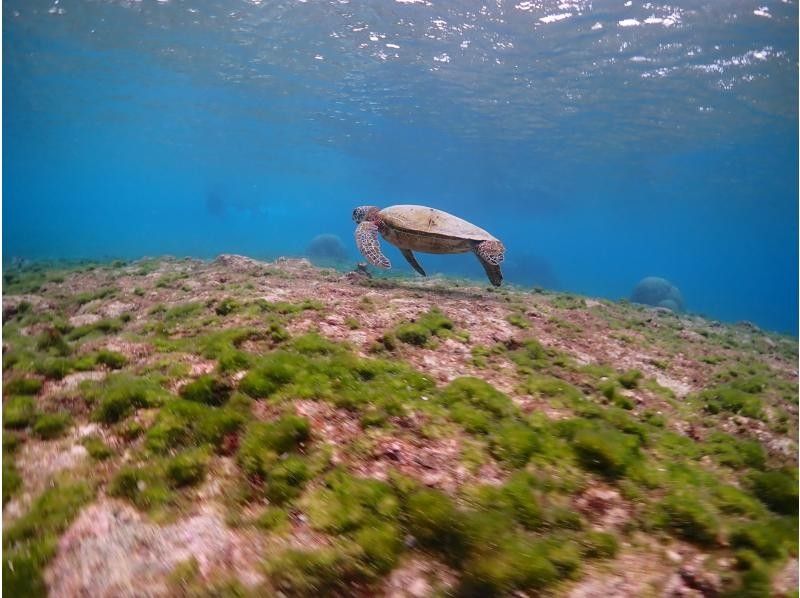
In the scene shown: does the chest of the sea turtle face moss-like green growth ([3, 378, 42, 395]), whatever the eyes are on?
no

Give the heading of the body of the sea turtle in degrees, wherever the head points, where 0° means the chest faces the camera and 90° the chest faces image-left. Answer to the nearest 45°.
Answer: approximately 90°

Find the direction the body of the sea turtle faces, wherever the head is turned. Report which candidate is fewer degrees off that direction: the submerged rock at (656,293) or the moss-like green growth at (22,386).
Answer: the moss-like green growth

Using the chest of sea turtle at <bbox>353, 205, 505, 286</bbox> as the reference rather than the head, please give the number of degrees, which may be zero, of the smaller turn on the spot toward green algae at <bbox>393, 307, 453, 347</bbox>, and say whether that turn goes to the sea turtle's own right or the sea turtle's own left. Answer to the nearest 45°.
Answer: approximately 90° to the sea turtle's own left

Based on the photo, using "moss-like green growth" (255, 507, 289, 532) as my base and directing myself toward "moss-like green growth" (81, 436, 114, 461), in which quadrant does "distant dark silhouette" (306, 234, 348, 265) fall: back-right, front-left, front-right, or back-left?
front-right

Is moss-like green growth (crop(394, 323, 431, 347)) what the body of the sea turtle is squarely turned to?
no

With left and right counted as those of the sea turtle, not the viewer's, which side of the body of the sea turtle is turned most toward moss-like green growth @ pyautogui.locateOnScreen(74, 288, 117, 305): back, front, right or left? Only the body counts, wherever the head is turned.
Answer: front

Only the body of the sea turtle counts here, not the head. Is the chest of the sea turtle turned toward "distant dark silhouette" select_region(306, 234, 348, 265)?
no

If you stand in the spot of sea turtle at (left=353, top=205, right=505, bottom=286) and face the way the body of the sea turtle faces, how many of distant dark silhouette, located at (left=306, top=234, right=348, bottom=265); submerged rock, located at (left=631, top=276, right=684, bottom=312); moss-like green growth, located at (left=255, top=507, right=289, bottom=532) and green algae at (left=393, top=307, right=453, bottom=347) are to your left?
2

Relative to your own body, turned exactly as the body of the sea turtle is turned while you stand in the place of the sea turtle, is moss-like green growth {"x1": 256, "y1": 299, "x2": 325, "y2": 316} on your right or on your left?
on your left

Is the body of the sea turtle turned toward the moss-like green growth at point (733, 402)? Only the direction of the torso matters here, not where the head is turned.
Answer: no

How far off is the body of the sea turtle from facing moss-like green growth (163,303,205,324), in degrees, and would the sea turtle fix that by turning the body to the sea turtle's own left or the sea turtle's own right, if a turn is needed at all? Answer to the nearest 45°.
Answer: approximately 45° to the sea turtle's own left

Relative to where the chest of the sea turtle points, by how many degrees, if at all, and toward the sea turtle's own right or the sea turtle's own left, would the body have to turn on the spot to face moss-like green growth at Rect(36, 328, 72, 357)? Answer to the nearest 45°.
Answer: approximately 45° to the sea turtle's own left

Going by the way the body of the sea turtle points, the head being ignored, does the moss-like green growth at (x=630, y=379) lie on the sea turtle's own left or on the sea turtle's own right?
on the sea turtle's own left

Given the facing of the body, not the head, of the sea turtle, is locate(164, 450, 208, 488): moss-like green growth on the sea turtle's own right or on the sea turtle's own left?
on the sea turtle's own left
